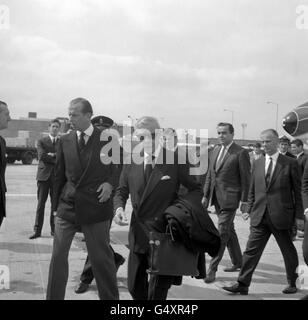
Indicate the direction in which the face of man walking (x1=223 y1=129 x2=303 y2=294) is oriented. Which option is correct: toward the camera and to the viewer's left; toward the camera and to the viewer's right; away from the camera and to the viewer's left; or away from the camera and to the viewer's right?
toward the camera and to the viewer's left

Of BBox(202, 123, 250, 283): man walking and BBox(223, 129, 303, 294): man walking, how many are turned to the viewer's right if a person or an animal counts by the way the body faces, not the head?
0

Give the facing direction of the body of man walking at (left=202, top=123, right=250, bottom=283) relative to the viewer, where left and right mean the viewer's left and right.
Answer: facing the viewer and to the left of the viewer

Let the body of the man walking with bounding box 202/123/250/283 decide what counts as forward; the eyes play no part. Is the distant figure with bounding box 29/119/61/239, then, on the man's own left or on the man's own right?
on the man's own right

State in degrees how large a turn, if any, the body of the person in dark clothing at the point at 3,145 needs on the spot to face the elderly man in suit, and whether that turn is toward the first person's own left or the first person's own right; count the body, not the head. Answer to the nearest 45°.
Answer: approximately 45° to the first person's own right

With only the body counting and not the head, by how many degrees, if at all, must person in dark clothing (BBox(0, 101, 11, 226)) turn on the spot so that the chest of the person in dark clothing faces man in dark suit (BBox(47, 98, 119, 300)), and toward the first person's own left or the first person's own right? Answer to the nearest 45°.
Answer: approximately 45° to the first person's own right

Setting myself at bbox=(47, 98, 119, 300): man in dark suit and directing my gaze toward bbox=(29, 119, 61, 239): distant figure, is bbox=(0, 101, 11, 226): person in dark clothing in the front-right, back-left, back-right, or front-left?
front-left

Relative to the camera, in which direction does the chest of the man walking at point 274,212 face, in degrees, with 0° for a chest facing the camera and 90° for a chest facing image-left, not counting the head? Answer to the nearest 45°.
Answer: approximately 45°

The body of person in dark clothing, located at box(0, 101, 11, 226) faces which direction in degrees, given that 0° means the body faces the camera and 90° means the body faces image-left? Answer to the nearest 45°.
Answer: approximately 270°

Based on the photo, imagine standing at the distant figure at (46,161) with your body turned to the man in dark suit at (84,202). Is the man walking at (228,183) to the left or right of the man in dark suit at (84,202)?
left

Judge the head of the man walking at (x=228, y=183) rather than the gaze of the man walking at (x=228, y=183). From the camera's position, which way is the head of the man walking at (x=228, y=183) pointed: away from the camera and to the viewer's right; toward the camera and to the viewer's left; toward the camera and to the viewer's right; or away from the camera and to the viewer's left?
toward the camera and to the viewer's left

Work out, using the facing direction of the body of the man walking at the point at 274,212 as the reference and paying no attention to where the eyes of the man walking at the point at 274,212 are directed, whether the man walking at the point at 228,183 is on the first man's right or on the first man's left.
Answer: on the first man's right

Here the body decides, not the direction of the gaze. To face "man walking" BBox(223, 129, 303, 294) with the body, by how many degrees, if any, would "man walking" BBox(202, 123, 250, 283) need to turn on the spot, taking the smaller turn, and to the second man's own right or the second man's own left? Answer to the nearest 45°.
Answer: approximately 90° to the second man's own left
